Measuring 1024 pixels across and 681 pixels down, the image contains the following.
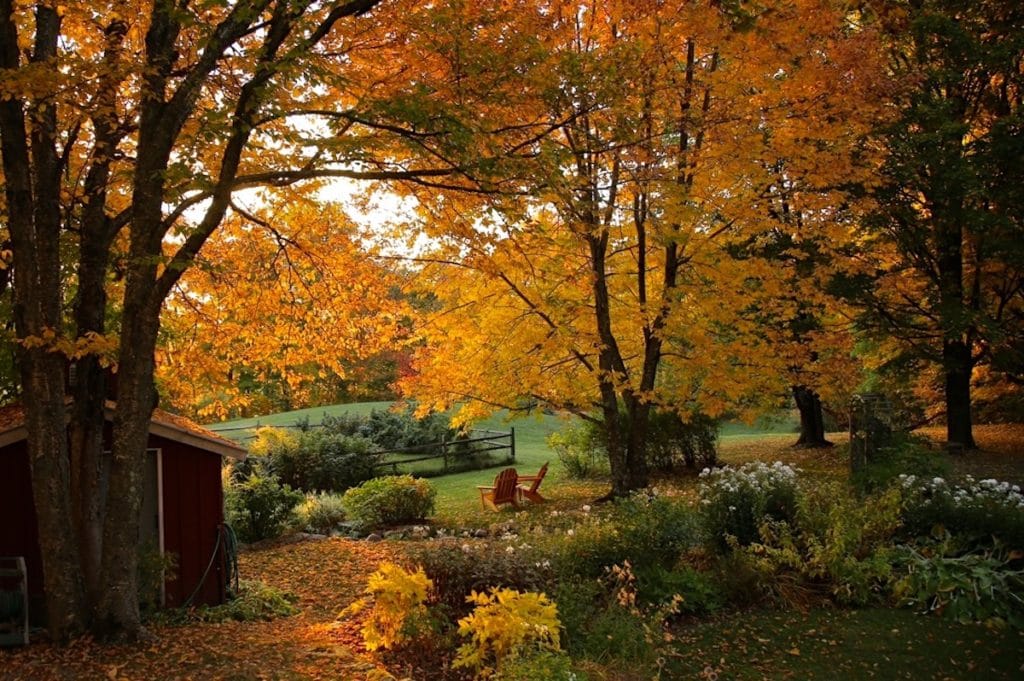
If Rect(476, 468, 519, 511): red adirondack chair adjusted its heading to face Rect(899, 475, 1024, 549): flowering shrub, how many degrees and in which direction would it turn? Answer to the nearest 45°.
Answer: approximately 180°

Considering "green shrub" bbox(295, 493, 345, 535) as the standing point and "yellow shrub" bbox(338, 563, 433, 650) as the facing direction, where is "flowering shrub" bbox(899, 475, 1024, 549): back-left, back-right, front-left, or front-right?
front-left

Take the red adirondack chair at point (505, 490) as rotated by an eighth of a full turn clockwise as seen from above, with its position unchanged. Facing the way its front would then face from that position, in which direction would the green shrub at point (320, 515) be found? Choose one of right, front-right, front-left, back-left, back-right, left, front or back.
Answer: left

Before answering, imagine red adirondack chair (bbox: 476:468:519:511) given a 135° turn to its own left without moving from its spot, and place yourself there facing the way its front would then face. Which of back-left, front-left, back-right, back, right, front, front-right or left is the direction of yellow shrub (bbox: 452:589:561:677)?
front

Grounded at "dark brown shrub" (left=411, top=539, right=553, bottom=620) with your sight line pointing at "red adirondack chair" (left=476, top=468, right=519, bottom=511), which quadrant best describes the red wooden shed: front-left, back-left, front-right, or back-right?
front-left

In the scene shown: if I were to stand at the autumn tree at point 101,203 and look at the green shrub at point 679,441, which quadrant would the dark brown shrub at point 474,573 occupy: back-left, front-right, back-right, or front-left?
front-right

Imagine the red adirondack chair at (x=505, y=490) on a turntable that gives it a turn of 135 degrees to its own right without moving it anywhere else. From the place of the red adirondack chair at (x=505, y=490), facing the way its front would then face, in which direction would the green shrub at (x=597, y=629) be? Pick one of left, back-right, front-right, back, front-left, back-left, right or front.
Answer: right

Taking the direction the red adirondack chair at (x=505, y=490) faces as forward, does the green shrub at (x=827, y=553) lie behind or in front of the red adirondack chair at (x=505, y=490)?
behind

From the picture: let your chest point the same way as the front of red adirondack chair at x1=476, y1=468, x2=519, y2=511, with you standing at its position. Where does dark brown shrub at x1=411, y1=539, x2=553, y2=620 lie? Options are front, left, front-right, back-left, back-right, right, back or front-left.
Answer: back-left

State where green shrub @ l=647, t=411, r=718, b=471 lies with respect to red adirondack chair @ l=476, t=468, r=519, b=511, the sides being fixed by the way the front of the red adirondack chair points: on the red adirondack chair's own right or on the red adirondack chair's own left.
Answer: on the red adirondack chair's own right

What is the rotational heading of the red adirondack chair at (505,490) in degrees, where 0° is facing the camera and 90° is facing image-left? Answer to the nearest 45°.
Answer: approximately 135°

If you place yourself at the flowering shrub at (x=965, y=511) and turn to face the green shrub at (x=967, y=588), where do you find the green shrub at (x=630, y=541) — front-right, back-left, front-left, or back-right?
front-right

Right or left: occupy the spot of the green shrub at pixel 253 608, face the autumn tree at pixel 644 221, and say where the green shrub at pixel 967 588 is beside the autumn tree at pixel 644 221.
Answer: right

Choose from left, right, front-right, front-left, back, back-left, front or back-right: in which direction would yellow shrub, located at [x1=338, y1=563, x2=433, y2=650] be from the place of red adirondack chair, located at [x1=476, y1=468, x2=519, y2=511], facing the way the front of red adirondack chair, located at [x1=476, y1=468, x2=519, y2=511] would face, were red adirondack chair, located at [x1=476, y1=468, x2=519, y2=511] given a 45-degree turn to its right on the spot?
back
